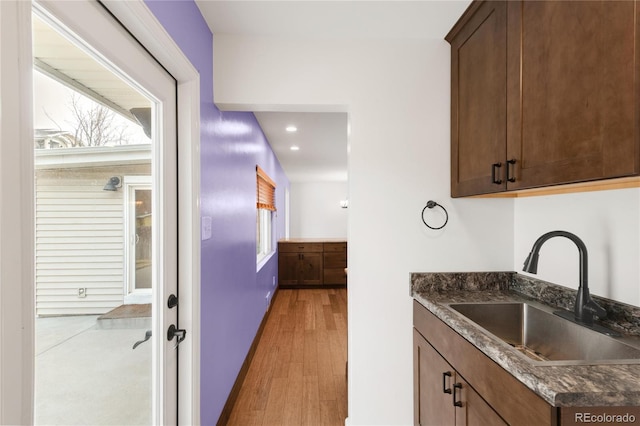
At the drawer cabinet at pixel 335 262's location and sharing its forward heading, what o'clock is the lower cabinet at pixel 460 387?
The lower cabinet is roughly at 12 o'clock from the drawer cabinet.

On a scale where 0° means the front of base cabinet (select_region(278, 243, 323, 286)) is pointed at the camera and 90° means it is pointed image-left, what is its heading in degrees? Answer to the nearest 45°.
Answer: approximately 0°

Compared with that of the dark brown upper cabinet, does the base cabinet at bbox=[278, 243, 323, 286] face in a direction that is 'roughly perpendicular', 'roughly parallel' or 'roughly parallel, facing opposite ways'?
roughly perpendicular

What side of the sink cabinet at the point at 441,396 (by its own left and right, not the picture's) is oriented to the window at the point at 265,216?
right

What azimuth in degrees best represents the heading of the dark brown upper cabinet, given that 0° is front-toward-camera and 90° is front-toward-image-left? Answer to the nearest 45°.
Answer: approximately 45°

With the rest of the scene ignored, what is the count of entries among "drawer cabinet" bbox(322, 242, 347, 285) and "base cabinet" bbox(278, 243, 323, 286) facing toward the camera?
2
